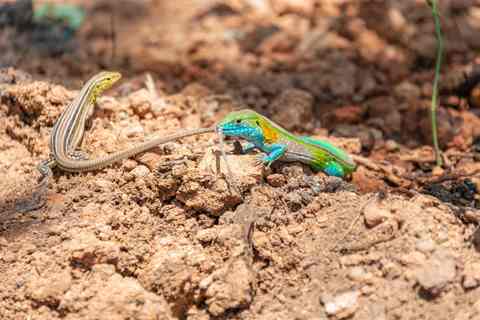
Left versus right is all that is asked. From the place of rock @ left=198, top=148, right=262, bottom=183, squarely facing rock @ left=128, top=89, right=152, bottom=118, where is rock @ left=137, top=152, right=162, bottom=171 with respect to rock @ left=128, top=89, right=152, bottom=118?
left

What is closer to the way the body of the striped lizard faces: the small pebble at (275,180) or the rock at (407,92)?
the rock

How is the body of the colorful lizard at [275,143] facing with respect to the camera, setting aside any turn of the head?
to the viewer's left

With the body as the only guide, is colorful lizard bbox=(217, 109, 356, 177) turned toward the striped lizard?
yes

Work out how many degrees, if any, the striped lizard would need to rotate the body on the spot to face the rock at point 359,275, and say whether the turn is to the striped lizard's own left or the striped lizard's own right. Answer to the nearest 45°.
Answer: approximately 90° to the striped lizard's own right

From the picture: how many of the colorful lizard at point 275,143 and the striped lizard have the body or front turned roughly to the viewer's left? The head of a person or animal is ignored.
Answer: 1

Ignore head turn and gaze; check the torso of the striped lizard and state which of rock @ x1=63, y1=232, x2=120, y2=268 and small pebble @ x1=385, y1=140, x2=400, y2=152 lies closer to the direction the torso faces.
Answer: the small pebble

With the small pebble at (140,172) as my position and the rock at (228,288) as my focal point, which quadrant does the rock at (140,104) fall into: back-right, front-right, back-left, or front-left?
back-left

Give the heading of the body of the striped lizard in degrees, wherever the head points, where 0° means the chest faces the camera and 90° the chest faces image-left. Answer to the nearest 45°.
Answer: approximately 225°

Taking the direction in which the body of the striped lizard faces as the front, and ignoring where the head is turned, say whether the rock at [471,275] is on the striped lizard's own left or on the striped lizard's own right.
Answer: on the striped lizard's own right

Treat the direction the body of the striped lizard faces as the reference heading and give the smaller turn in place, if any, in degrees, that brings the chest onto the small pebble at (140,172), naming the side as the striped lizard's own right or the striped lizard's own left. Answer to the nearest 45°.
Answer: approximately 90° to the striped lizard's own right
